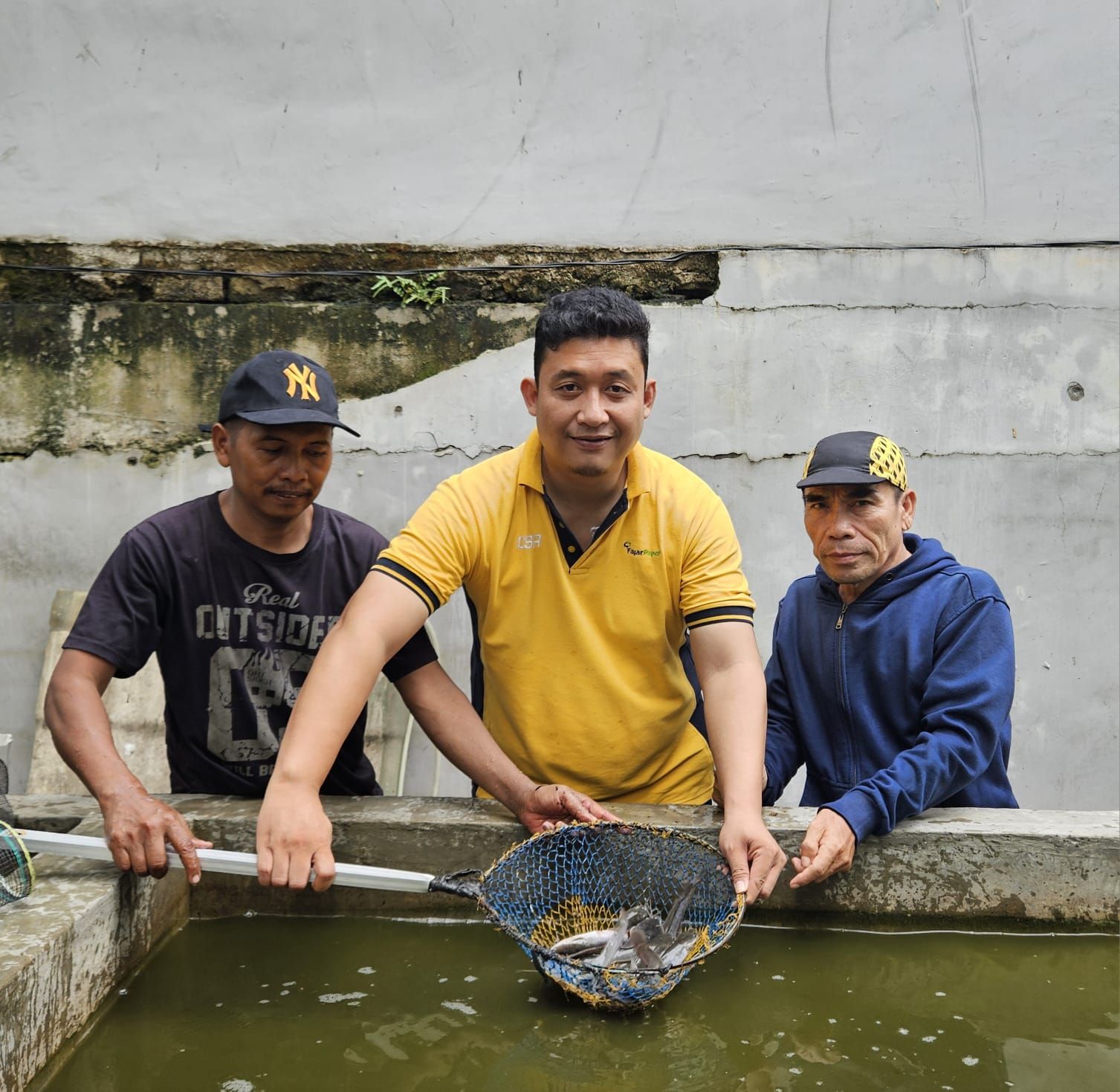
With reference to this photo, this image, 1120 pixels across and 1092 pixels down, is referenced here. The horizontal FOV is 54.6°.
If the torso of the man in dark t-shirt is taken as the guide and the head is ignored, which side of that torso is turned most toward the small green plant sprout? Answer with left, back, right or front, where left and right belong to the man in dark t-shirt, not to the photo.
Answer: back

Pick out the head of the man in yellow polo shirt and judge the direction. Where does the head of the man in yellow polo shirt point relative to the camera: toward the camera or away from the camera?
toward the camera

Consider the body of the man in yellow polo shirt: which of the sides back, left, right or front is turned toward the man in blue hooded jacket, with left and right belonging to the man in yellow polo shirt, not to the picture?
left

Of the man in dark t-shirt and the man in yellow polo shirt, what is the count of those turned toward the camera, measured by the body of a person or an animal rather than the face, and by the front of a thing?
2

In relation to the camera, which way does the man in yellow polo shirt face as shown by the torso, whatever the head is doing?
toward the camera

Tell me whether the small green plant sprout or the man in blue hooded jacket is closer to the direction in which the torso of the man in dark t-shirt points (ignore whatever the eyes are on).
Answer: the man in blue hooded jacket

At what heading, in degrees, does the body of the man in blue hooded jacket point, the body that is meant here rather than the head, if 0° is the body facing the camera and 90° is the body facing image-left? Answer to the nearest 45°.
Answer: approximately 45°

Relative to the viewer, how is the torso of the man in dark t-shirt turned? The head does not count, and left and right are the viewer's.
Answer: facing the viewer

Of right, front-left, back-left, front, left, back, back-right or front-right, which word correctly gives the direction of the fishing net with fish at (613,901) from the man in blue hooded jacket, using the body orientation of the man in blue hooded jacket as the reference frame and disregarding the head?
front

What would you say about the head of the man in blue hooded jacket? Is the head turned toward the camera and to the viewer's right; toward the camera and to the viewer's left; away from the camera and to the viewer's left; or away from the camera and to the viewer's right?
toward the camera and to the viewer's left

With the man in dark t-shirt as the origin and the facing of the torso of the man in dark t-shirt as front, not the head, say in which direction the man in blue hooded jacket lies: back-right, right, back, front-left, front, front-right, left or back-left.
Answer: left
